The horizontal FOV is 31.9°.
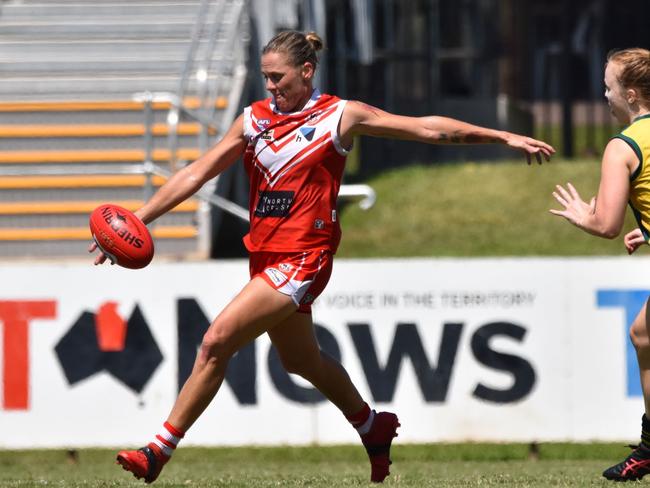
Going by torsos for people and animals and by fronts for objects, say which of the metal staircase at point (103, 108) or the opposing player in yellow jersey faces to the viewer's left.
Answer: the opposing player in yellow jersey

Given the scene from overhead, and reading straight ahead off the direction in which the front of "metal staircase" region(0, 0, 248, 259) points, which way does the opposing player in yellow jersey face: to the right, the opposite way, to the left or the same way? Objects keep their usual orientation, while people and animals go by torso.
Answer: to the right

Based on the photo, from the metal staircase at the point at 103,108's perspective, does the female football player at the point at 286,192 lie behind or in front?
in front

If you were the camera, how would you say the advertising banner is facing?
facing the viewer

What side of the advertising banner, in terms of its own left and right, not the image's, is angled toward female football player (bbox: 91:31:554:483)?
front

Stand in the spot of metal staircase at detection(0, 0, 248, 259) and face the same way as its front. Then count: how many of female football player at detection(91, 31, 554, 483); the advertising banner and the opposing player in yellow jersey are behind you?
0

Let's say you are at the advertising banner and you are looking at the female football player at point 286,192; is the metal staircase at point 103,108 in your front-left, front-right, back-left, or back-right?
back-right

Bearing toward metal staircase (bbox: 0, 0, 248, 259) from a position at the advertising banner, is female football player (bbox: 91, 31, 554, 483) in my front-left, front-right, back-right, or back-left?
back-left

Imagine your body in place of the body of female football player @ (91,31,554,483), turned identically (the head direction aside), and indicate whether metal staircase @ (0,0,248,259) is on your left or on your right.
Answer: on your right

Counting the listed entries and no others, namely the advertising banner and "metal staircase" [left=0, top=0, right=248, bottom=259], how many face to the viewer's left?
0

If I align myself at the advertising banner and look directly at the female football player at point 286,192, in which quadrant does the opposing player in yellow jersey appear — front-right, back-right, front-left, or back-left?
front-left

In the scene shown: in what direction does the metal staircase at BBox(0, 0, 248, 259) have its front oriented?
toward the camera

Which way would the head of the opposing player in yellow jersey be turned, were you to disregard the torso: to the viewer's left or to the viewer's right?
to the viewer's left

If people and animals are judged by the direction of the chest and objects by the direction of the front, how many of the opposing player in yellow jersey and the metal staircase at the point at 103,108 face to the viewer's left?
1

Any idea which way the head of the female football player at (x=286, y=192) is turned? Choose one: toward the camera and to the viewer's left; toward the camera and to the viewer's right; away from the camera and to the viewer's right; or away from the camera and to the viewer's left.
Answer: toward the camera and to the viewer's left

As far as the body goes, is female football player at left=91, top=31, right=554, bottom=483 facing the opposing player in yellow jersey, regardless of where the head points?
no

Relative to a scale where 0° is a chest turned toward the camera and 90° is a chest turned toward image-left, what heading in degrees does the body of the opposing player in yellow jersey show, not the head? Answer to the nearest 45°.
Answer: approximately 90°

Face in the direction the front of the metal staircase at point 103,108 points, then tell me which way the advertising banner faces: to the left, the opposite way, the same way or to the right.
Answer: the same way

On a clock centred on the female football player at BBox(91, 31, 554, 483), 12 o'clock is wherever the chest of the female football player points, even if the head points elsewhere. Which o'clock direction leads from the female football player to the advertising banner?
The advertising banner is roughly at 5 o'clock from the female football player.
